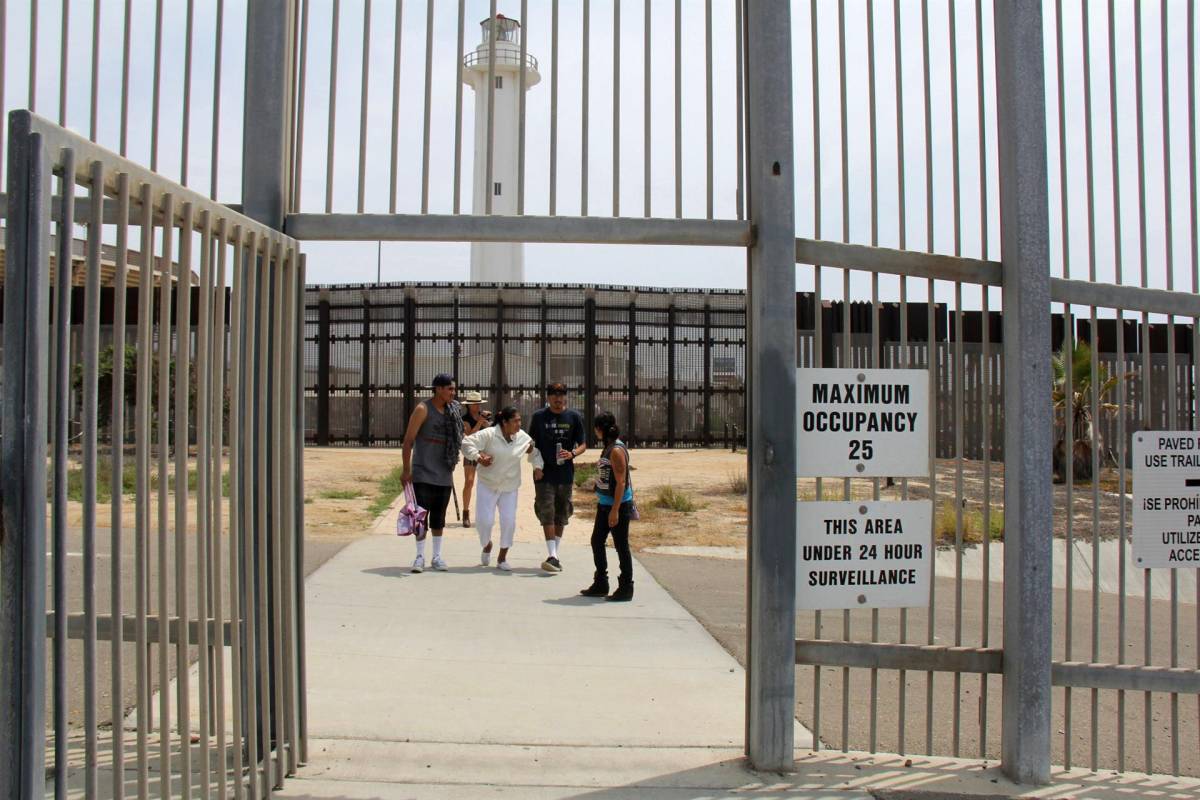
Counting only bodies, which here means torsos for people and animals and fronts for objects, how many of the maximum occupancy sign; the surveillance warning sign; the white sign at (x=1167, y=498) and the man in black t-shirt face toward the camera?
4

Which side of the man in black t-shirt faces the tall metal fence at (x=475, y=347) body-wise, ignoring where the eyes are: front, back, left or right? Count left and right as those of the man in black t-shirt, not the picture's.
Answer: back

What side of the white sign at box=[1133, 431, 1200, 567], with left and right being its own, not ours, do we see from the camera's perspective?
front

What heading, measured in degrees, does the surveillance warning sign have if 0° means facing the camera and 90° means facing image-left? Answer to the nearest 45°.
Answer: approximately 0°

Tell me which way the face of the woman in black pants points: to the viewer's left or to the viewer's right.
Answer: to the viewer's left

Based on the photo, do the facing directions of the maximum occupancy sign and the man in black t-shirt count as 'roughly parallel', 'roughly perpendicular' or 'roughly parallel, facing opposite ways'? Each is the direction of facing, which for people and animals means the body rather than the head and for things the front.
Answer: roughly parallel

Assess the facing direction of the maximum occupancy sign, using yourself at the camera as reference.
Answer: facing the viewer

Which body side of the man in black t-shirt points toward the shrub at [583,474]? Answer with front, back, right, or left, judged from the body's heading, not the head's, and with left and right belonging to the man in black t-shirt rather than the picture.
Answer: back

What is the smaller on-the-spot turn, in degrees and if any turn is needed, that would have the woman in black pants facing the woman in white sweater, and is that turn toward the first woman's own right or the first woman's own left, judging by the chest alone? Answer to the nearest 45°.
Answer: approximately 45° to the first woman's own right

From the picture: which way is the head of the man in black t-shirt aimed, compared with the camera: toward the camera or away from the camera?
toward the camera
